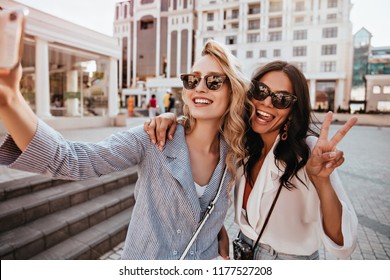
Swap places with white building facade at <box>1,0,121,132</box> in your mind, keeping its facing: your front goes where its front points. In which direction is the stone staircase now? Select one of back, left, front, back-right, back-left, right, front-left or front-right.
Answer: front-right

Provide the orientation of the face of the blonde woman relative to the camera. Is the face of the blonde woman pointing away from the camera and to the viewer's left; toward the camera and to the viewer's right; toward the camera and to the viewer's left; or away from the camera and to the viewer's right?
toward the camera and to the viewer's left

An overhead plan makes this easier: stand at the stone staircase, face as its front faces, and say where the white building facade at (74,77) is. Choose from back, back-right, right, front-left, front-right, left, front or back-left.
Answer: back-left

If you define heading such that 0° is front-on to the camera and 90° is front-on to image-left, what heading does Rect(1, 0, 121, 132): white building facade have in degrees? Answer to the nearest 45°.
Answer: approximately 315°

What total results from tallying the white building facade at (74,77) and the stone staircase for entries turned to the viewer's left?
0

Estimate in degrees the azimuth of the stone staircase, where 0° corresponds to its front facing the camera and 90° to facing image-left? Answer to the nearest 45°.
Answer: approximately 315°

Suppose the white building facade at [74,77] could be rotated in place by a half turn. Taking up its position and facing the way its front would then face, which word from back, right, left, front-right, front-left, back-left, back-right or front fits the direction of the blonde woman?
back-left

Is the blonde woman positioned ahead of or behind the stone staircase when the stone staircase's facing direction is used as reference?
ahead
